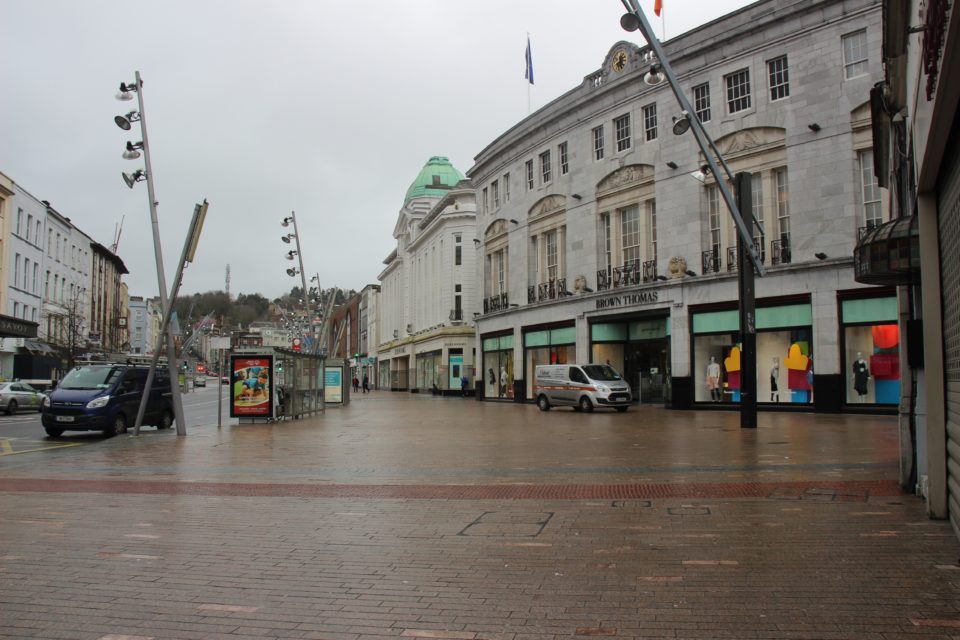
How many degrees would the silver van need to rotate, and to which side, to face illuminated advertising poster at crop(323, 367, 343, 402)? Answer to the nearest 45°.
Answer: approximately 180°

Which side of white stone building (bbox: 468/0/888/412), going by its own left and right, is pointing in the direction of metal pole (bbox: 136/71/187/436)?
front

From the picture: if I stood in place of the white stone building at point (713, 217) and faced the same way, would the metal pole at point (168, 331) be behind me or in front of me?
in front

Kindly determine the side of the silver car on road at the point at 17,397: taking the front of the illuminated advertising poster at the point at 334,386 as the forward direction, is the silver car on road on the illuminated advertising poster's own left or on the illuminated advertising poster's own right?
on the illuminated advertising poster's own right

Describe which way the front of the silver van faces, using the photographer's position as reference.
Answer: facing the viewer and to the right of the viewer

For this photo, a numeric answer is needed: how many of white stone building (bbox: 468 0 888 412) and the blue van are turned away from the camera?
0

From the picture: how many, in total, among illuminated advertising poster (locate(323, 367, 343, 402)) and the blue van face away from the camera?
0

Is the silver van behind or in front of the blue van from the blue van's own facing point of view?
behind

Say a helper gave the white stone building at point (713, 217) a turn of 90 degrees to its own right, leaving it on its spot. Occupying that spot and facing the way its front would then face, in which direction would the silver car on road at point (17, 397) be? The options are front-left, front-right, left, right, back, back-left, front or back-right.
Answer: front-left

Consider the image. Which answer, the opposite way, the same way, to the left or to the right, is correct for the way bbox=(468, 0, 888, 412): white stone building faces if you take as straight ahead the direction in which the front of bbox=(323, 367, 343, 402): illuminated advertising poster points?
to the right

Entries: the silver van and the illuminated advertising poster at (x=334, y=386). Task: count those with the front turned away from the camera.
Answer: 0

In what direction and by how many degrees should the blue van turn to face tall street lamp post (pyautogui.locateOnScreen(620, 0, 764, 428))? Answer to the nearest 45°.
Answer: approximately 90° to its left

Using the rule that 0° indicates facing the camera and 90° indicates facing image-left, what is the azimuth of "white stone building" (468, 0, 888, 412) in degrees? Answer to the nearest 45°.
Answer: approximately 45°

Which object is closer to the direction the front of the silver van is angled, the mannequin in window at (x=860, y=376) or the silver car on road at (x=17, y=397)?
the mannequin in window

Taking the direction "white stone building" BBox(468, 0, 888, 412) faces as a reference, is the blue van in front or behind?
in front
